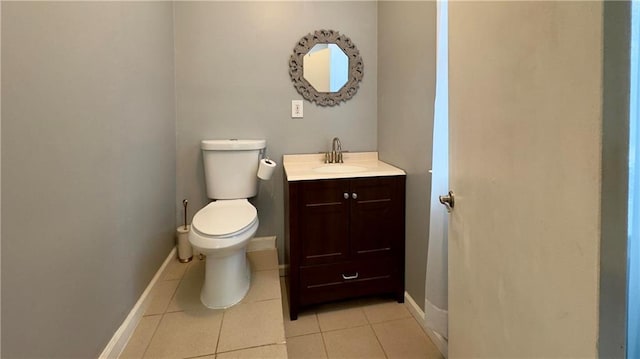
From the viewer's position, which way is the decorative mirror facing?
facing the viewer

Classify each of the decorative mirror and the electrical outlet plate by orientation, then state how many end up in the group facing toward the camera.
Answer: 2

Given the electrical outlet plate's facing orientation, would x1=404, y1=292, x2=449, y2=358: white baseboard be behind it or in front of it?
in front

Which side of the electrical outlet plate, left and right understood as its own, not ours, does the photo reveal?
front

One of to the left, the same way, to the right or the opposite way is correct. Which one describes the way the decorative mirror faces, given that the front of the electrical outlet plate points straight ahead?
the same way

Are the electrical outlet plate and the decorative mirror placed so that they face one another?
no
